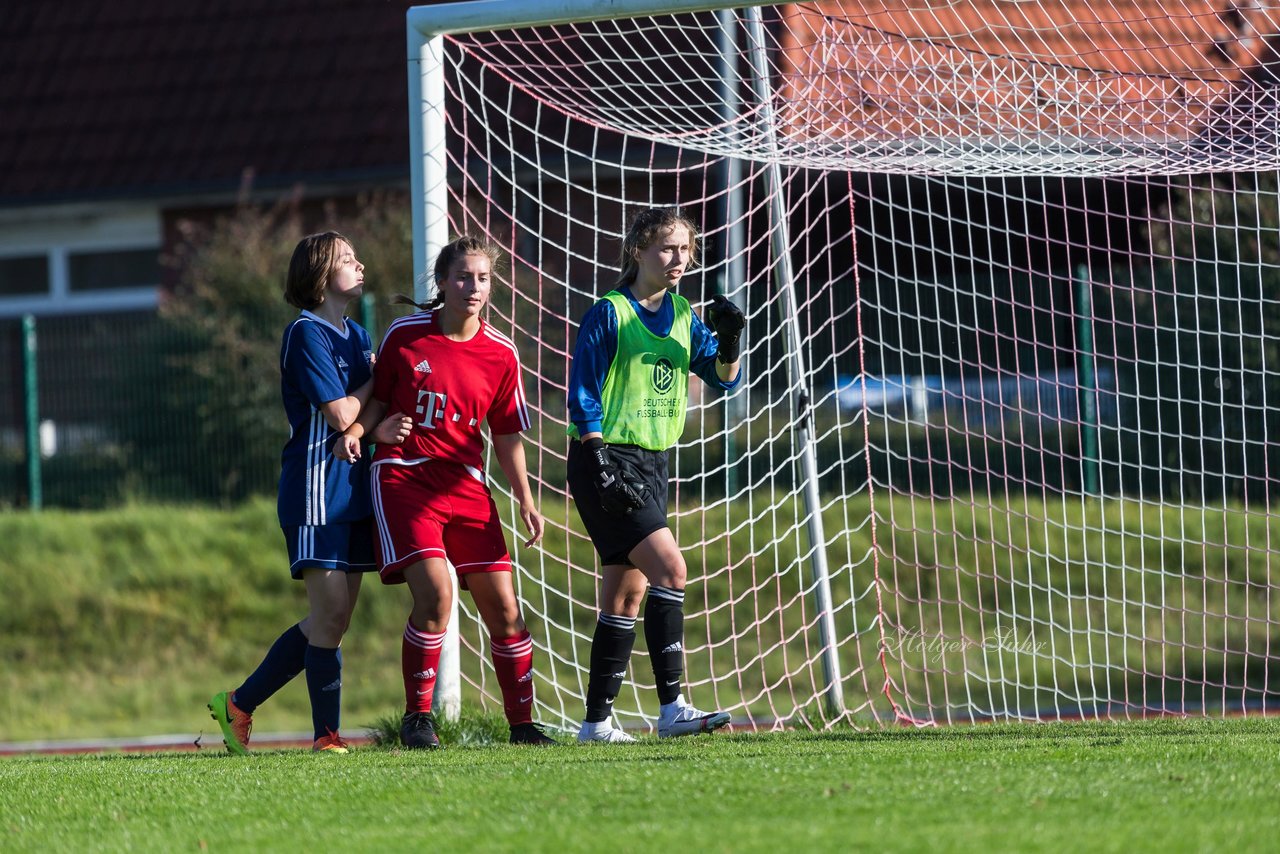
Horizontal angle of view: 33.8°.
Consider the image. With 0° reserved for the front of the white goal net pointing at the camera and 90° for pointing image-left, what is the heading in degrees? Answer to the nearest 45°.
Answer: approximately 0°

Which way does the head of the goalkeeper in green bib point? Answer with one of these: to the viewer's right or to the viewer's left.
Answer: to the viewer's right

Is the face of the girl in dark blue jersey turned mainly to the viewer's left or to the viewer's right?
to the viewer's right

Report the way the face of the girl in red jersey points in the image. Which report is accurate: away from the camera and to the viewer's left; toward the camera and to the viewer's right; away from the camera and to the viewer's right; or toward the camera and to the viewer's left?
toward the camera and to the viewer's right

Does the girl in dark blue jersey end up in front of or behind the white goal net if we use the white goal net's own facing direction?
in front

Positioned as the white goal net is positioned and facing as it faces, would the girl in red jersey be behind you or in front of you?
in front

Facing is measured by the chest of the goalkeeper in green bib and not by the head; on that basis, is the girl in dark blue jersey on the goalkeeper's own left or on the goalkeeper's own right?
on the goalkeeper's own right

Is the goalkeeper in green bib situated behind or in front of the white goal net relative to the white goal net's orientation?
in front

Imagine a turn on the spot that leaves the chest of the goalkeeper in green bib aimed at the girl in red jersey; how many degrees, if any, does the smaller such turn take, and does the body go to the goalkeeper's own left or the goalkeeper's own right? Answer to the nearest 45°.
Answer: approximately 135° to the goalkeeper's own right
